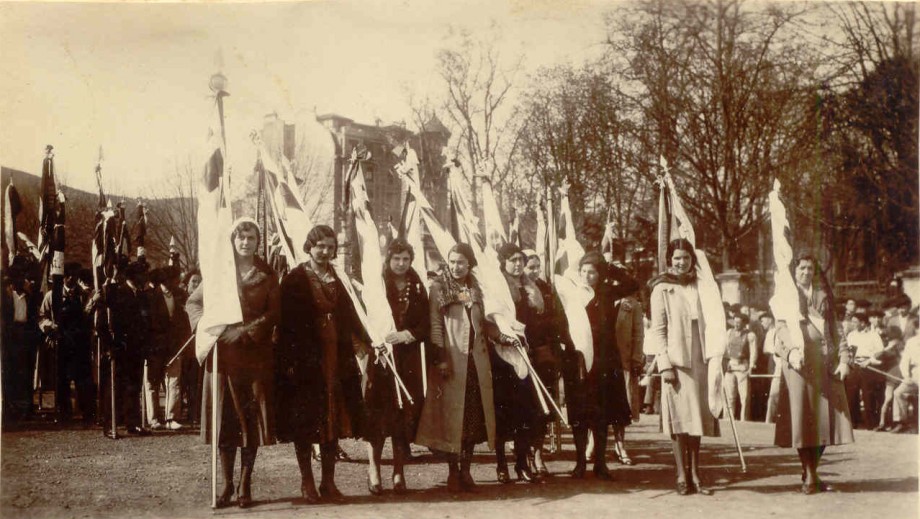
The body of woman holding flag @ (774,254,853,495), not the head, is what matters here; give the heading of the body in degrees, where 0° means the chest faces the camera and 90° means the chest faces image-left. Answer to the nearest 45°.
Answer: approximately 0°

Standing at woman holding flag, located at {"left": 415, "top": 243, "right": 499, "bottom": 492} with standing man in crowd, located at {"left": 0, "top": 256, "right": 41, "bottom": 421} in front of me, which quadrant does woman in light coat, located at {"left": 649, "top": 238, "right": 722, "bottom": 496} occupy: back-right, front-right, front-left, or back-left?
back-right

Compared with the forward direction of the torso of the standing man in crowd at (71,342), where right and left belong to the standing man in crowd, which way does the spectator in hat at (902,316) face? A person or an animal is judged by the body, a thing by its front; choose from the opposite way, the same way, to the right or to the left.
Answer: to the right

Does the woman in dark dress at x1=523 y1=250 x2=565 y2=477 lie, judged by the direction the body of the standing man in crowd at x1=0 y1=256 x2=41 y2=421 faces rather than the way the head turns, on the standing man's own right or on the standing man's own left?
on the standing man's own left

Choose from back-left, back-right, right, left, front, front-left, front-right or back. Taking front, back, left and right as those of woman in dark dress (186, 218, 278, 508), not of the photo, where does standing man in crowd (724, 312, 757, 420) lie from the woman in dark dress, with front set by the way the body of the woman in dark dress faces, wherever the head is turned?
back-left

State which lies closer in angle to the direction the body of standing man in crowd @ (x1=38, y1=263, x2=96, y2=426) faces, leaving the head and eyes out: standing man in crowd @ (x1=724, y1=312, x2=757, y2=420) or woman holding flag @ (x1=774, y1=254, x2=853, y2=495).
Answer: the woman holding flag
